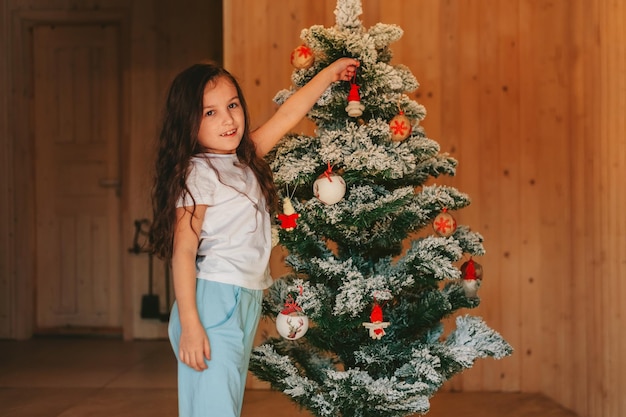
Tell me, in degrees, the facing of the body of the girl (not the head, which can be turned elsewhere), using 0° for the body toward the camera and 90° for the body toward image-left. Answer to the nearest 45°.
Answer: approximately 315°

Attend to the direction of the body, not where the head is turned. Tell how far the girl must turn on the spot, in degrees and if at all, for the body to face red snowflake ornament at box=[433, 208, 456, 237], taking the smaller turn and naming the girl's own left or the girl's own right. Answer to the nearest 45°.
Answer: approximately 90° to the girl's own left

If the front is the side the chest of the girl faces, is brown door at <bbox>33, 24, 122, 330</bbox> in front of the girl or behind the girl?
behind

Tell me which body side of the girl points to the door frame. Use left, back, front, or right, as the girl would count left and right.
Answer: back
